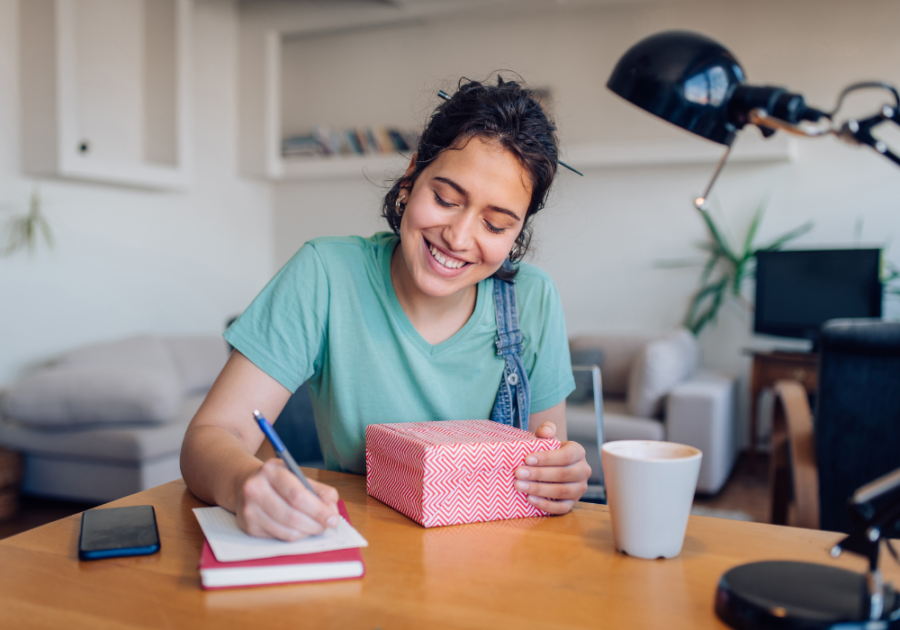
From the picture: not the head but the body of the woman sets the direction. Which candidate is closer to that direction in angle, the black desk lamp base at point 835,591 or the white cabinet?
the black desk lamp base

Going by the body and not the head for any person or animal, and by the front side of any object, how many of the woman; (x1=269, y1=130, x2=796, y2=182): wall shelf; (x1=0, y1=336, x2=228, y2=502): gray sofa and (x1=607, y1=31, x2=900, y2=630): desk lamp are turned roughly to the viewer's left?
1

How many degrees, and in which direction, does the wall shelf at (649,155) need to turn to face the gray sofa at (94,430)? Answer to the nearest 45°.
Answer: approximately 45° to its right

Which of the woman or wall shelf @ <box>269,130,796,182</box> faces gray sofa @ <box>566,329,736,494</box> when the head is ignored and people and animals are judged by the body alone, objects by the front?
the wall shelf

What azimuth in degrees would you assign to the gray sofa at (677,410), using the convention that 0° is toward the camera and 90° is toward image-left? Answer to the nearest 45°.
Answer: approximately 45°

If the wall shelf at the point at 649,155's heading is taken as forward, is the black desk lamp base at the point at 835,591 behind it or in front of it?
in front

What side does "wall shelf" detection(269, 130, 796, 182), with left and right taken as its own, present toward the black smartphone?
front

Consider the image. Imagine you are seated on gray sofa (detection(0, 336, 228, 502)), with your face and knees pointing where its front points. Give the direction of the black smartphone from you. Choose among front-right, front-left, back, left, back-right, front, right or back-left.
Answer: front-right

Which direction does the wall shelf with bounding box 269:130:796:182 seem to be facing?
toward the camera

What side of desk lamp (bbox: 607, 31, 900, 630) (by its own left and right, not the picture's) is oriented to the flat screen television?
right

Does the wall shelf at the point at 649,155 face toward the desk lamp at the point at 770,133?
yes

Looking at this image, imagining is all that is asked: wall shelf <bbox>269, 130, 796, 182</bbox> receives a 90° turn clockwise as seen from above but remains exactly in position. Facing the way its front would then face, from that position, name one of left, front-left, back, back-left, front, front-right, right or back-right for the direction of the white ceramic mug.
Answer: left

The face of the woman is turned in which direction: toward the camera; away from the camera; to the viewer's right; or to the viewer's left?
toward the camera

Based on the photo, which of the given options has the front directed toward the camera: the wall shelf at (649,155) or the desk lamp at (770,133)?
the wall shelf

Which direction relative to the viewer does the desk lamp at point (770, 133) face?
to the viewer's left
